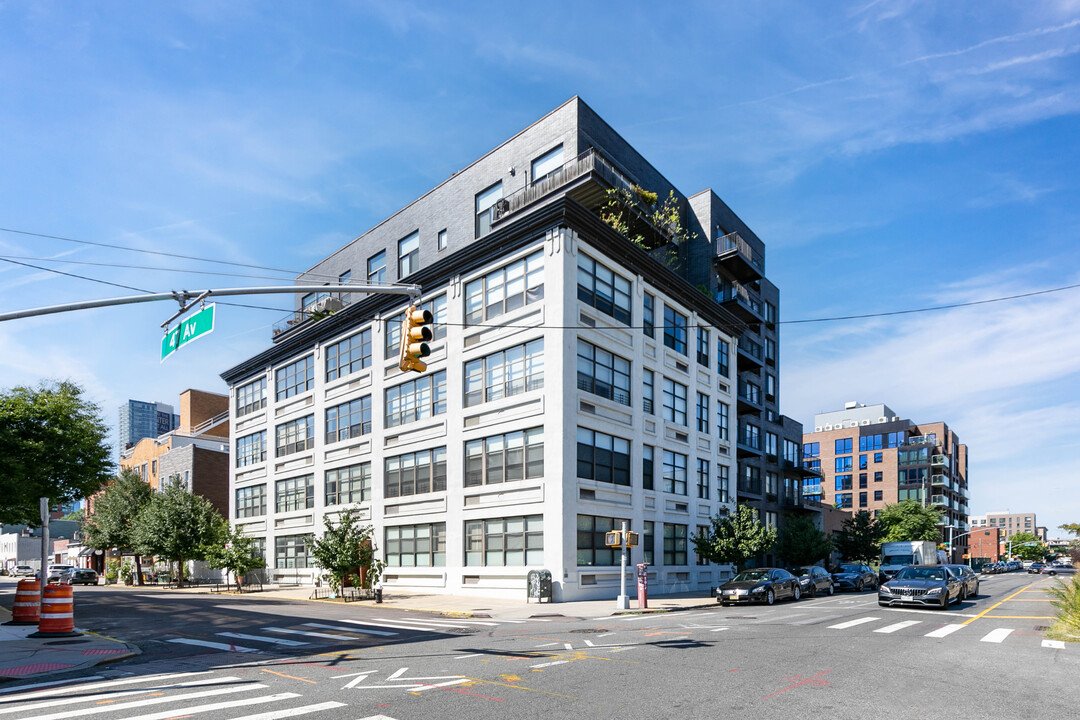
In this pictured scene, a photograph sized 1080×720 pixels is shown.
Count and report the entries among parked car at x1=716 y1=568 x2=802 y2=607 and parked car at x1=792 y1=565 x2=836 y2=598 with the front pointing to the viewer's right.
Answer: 0

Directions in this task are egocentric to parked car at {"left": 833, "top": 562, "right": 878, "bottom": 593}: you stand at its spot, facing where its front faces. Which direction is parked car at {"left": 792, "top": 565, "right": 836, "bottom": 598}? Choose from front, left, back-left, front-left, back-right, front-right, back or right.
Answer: front-left

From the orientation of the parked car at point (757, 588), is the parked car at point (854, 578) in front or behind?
behind

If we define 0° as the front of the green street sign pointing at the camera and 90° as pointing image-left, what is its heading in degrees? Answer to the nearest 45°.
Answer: approximately 45°

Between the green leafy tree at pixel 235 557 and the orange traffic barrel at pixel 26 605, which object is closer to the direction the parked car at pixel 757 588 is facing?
the orange traffic barrel

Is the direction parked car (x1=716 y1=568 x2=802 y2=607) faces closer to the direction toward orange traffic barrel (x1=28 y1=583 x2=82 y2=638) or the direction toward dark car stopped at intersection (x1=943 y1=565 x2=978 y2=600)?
the orange traffic barrel
